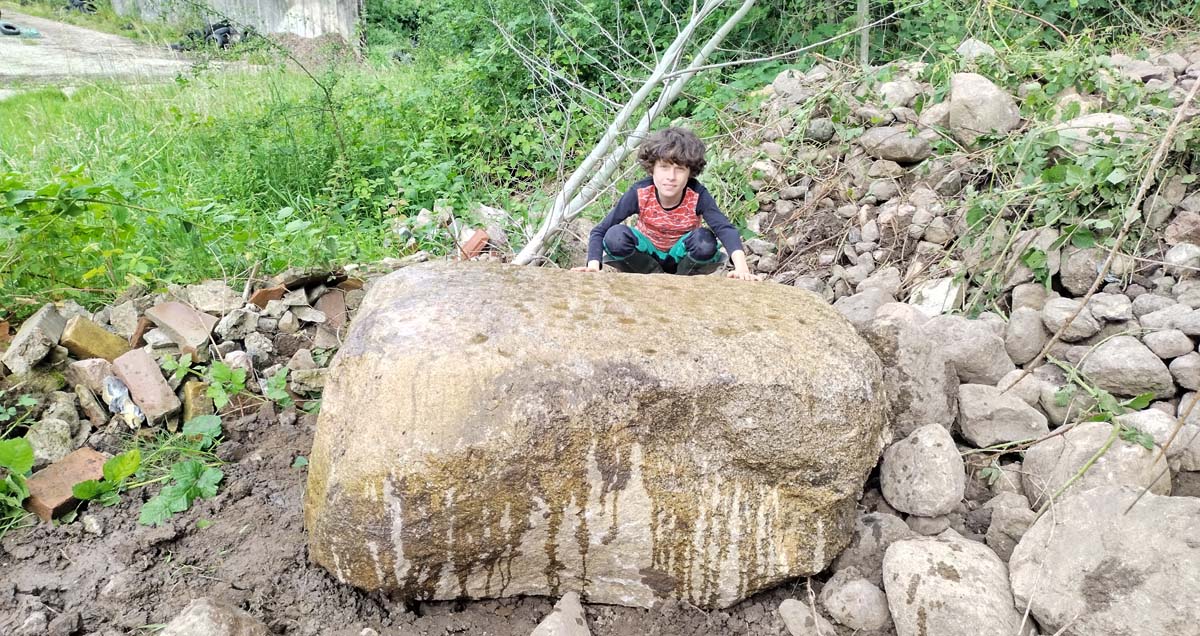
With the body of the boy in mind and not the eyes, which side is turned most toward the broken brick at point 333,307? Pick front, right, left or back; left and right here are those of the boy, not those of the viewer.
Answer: right

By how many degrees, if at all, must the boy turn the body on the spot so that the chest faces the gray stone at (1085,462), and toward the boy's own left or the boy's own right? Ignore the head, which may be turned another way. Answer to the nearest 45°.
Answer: approximately 45° to the boy's own left

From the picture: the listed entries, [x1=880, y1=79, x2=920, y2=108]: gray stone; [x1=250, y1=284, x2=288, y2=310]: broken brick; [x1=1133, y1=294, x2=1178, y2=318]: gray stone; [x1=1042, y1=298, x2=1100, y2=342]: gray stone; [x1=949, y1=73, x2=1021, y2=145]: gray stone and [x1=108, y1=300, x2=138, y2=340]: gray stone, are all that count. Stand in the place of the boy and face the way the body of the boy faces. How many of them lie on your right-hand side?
2

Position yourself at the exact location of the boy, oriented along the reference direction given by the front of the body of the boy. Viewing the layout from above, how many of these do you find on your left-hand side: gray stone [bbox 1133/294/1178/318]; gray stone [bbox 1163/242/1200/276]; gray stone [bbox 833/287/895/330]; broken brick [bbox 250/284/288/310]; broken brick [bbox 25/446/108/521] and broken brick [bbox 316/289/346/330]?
3

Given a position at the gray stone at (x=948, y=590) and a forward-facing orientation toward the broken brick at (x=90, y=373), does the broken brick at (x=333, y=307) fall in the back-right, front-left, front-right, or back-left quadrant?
front-right

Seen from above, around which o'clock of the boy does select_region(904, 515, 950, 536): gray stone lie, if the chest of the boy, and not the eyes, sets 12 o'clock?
The gray stone is roughly at 11 o'clock from the boy.

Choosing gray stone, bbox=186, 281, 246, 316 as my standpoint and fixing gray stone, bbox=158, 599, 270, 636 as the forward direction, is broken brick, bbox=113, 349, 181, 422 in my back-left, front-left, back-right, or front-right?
front-right

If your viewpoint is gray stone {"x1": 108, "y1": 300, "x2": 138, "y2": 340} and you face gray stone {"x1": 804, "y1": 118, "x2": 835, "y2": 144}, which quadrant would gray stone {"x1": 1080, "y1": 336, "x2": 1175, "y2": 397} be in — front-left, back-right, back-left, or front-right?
front-right

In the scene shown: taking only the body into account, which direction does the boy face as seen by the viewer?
toward the camera

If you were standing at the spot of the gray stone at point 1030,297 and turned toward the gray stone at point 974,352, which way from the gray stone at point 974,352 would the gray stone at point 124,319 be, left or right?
right

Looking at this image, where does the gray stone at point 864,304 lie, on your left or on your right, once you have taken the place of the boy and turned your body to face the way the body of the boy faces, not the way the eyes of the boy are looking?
on your left

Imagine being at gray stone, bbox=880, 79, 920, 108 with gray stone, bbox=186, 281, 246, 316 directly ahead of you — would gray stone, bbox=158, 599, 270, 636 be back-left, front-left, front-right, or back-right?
front-left

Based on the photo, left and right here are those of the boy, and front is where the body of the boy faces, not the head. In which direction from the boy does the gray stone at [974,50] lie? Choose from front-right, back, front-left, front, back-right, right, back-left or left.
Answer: back-left

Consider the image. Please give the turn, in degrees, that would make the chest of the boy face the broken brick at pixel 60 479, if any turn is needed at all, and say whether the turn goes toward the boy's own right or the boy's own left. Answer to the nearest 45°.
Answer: approximately 45° to the boy's own right

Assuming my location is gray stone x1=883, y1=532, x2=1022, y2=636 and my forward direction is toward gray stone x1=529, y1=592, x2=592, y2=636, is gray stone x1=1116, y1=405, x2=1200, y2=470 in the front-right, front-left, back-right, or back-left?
back-right

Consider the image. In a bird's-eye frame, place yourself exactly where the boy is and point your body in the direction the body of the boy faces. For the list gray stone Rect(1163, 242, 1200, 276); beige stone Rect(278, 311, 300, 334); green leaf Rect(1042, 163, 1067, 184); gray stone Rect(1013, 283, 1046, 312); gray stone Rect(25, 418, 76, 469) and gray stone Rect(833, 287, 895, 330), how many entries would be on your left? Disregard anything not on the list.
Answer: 4

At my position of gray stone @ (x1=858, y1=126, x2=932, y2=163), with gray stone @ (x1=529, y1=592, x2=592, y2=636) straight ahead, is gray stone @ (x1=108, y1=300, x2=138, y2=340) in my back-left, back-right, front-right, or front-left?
front-right

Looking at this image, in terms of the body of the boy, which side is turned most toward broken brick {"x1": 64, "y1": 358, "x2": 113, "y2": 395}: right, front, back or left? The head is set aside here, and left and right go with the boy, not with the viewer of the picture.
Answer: right

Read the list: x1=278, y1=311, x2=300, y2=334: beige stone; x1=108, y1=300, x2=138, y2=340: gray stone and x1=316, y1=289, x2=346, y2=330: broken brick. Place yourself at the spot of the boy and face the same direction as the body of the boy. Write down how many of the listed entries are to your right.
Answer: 3
